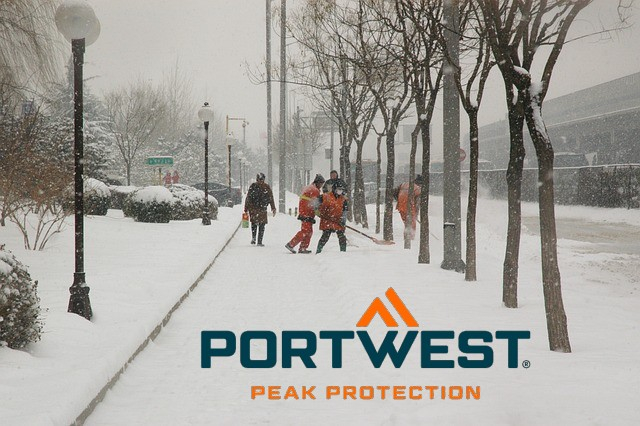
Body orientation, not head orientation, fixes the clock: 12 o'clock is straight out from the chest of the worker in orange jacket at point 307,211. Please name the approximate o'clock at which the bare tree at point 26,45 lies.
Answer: The bare tree is roughly at 5 o'clock from the worker in orange jacket.

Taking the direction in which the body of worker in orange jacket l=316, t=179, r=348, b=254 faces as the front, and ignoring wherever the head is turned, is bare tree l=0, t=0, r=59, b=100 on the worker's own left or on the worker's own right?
on the worker's own right

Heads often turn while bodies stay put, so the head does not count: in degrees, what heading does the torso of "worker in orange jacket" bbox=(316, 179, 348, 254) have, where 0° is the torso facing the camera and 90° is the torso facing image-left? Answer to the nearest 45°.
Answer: approximately 315°

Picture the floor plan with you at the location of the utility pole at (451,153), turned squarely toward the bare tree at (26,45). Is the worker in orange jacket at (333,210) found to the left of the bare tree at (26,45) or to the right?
right

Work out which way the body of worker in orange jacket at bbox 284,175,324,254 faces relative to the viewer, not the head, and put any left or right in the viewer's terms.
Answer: facing to the right of the viewer

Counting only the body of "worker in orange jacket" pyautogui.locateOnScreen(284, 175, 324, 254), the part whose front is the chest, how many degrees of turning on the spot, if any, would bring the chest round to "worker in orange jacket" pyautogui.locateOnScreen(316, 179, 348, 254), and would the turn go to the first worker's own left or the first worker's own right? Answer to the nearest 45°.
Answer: approximately 45° to the first worker's own right
